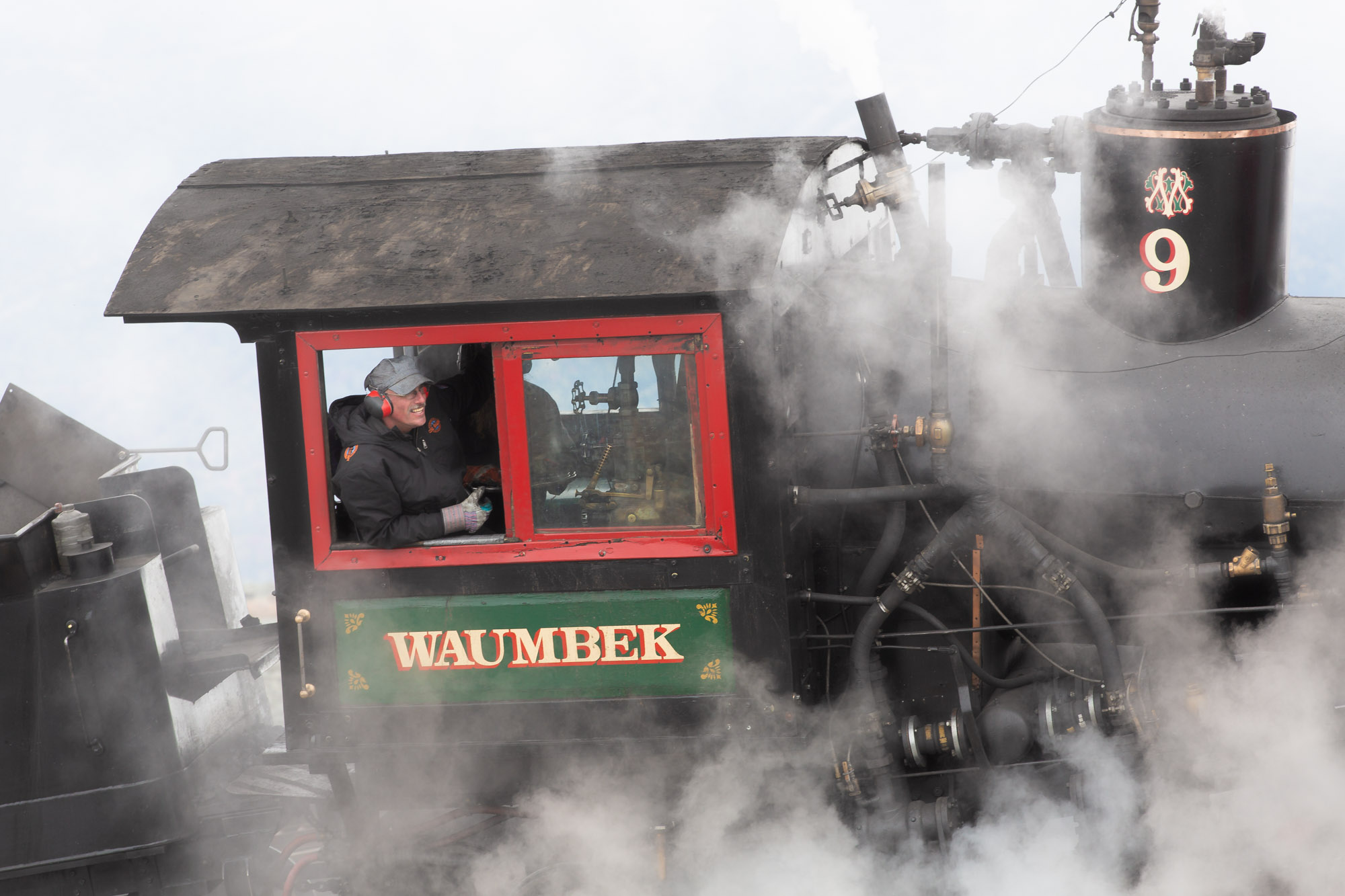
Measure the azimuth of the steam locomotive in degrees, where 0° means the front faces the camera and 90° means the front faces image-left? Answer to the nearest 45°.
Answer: approximately 270°

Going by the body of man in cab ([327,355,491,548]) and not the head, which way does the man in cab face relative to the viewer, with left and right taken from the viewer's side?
facing the viewer and to the right of the viewer

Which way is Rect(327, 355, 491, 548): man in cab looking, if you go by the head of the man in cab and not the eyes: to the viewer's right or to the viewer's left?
to the viewer's right
